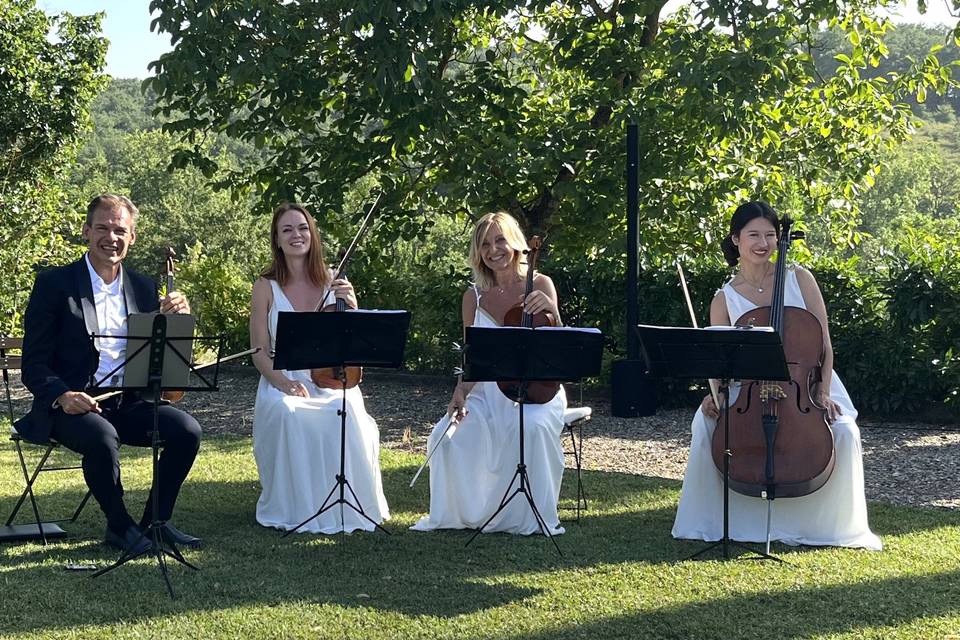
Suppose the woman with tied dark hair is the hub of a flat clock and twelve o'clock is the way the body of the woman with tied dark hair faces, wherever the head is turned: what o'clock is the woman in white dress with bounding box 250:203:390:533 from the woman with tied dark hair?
The woman in white dress is roughly at 3 o'clock from the woman with tied dark hair.

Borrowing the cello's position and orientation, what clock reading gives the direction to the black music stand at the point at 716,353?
The black music stand is roughly at 1 o'clock from the cello.

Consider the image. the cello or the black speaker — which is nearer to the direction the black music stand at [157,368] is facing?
the black speaker

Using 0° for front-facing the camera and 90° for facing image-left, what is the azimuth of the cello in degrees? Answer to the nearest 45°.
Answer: approximately 0°

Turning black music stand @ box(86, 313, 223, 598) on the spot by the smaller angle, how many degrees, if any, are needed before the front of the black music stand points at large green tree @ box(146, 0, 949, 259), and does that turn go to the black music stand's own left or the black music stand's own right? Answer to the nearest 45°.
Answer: approximately 45° to the black music stand's own right

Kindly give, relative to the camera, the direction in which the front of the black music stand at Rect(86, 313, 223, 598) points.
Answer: facing away from the viewer

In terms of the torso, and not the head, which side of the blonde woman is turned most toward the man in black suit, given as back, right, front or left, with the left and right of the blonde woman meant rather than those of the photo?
right

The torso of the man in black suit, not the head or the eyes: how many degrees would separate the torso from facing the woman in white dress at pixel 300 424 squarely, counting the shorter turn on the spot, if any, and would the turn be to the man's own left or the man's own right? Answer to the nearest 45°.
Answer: approximately 45° to the man's own left

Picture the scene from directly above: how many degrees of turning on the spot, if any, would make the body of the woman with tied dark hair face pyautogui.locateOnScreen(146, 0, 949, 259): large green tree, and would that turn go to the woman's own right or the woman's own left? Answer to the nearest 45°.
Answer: approximately 135° to the woman's own right
